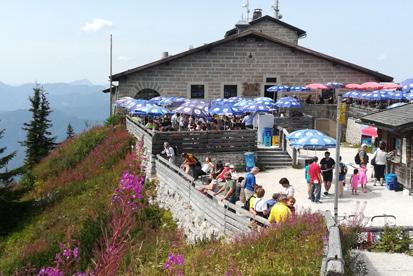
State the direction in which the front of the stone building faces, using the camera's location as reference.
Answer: facing the viewer

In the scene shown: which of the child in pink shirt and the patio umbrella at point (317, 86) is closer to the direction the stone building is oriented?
the child in pink shirt

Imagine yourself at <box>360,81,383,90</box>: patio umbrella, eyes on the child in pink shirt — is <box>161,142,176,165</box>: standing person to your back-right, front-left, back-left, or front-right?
front-right

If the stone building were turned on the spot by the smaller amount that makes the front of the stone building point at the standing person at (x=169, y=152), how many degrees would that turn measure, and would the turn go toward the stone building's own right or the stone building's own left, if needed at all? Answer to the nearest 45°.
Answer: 0° — it already faces them

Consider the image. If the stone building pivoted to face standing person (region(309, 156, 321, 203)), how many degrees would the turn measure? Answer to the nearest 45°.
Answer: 0° — it already faces them

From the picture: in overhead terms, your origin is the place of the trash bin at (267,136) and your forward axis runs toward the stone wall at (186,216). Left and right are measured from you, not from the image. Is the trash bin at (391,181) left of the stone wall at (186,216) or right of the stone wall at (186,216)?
left

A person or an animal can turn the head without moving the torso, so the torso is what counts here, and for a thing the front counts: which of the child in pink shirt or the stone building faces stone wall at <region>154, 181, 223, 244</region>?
the stone building

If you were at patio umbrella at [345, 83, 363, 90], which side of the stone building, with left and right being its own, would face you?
left

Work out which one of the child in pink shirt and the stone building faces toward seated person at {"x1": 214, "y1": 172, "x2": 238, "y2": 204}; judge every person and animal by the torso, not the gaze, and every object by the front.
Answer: the stone building
